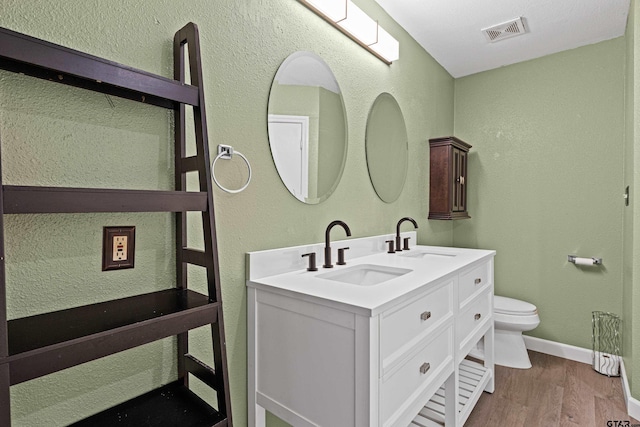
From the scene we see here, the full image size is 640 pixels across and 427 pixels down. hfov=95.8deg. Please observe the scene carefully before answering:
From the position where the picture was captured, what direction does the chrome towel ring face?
facing the viewer and to the right of the viewer

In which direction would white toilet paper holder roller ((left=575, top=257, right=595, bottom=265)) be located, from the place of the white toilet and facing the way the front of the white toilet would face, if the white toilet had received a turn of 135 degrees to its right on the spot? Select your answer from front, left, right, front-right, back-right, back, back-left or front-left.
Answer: back

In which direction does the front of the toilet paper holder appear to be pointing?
toward the camera

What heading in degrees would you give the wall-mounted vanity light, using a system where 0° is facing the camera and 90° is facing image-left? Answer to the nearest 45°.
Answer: approximately 315°

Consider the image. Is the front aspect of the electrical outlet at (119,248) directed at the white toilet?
no

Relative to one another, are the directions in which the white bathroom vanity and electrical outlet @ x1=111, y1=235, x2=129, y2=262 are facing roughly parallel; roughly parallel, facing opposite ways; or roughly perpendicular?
roughly parallel

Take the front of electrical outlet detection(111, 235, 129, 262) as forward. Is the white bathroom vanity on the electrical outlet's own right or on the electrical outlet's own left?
on the electrical outlet's own left

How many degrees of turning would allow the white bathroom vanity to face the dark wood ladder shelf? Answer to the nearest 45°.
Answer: approximately 90° to its right

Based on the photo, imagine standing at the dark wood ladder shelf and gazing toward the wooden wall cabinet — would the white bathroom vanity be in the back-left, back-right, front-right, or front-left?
front-right

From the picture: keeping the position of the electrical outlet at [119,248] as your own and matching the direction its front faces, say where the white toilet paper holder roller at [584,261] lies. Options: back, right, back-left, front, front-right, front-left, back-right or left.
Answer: left

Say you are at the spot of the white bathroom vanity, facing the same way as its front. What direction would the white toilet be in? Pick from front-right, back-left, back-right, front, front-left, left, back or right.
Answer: left

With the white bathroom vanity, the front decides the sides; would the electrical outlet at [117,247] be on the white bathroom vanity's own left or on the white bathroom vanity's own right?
on the white bathroom vanity's own right
